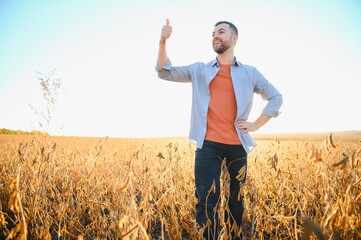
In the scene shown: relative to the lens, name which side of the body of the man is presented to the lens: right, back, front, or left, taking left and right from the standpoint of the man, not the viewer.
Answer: front
